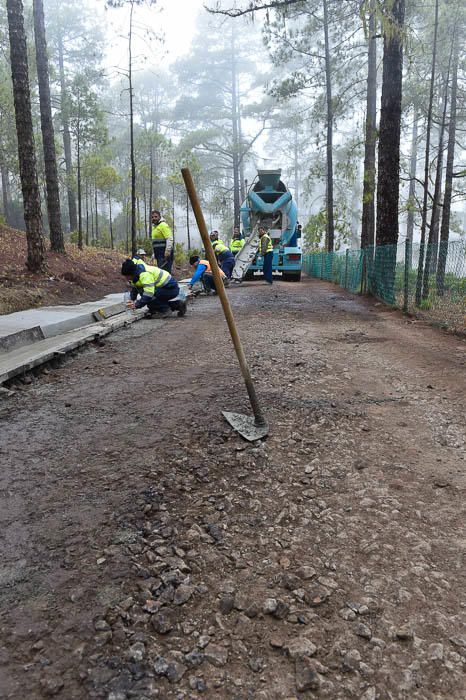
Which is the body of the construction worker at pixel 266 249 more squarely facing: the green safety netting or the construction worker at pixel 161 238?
the construction worker

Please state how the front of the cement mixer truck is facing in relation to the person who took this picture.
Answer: facing away from the viewer

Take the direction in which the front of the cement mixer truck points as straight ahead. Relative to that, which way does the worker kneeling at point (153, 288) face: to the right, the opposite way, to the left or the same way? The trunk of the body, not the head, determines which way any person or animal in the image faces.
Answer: to the left

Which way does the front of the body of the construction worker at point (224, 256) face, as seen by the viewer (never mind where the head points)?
to the viewer's left

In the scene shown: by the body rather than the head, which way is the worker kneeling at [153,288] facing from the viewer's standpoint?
to the viewer's left

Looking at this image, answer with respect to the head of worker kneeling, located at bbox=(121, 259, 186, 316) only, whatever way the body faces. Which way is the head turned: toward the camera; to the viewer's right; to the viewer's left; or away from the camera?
to the viewer's left

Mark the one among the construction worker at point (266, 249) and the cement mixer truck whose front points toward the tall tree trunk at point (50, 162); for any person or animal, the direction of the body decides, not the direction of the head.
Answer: the construction worker

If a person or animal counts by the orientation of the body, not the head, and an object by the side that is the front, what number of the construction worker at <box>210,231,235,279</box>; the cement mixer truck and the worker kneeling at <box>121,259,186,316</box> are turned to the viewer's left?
2

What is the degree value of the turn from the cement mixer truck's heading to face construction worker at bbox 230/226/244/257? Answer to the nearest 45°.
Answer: approximately 135° to its left
